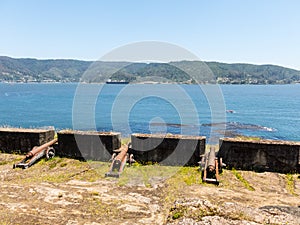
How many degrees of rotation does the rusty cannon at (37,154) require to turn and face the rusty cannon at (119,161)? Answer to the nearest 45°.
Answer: approximately 90° to its right

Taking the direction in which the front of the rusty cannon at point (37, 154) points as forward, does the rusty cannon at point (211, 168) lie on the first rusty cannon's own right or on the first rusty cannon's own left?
on the first rusty cannon's own right

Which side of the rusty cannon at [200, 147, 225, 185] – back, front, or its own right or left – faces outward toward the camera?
back

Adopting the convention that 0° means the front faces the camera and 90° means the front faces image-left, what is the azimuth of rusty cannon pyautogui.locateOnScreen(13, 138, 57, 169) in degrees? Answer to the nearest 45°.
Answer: approximately 225°

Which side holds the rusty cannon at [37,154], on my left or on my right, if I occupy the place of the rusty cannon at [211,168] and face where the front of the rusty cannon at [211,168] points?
on my left

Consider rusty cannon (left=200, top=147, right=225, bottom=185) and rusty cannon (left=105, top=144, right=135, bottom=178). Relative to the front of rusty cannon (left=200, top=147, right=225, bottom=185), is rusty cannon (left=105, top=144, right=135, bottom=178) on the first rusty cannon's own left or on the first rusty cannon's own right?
on the first rusty cannon's own left
